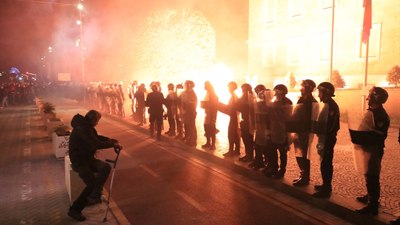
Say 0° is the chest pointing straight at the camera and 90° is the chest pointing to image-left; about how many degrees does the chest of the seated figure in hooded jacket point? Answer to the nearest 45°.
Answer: approximately 270°

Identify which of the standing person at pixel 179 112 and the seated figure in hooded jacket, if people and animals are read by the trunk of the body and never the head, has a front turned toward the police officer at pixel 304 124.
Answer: the seated figure in hooded jacket

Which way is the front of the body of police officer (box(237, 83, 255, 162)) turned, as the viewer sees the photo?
to the viewer's left

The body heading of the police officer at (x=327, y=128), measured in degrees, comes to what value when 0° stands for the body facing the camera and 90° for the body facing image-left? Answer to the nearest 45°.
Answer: approximately 90°

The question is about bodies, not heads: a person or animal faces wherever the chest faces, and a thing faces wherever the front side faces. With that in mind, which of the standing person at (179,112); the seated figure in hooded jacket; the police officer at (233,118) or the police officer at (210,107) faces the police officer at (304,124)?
the seated figure in hooded jacket

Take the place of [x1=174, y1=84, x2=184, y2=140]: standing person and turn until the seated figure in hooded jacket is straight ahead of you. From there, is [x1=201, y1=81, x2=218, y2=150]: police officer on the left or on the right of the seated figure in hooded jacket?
left

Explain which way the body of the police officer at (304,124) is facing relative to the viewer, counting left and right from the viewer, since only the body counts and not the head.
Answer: facing to the left of the viewer

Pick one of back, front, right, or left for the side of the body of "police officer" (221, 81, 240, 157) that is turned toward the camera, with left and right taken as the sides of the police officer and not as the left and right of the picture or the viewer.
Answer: left

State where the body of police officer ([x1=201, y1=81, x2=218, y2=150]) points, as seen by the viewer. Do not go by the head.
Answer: to the viewer's left

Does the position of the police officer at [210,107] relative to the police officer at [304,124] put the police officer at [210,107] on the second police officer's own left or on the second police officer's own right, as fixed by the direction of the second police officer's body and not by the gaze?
on the second police officer's own right

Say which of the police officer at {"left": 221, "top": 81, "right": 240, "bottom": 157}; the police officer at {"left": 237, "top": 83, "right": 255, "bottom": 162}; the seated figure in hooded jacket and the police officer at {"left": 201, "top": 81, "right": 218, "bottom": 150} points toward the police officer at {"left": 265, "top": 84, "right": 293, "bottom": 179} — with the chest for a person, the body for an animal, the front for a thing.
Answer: the seated figure in hooded jacket

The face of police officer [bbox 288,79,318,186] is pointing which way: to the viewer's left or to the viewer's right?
to the viewer's left

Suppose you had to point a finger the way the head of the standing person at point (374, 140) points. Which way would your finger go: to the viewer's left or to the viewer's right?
to the viewer's left

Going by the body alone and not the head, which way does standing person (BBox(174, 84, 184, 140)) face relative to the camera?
to the viewer's left

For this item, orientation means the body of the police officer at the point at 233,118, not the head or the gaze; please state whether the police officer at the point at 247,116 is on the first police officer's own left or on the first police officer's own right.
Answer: on the first police officer's own left

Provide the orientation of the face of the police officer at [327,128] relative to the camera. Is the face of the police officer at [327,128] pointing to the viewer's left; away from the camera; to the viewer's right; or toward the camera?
to the viewer's left
